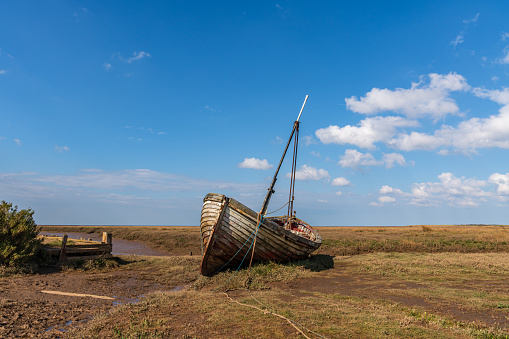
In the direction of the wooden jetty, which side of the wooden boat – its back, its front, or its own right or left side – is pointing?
right

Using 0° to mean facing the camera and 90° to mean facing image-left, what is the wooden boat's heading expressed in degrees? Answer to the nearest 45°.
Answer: approximately 45°
